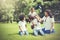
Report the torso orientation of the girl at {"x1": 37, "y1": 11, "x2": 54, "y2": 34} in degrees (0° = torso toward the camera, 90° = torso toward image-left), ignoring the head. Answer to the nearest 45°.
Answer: approximately 45°

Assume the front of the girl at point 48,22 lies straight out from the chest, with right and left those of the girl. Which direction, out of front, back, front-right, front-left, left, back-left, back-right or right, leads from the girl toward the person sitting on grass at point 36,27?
front-right
